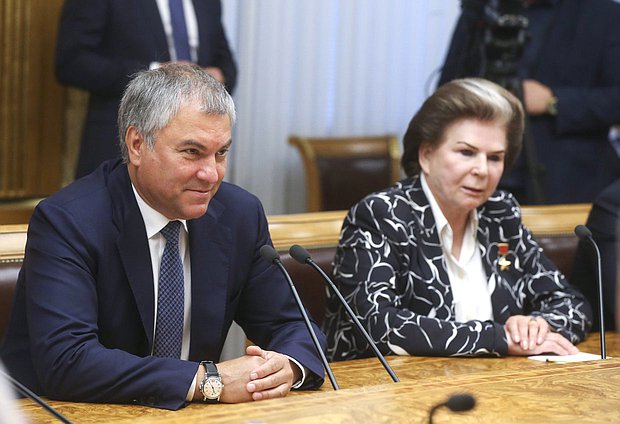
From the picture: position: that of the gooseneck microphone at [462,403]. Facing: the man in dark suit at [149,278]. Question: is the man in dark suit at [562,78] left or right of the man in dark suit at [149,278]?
right

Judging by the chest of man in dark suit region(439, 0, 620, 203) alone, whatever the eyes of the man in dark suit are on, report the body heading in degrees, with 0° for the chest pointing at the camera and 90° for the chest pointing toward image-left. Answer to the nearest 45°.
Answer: approximately 45°

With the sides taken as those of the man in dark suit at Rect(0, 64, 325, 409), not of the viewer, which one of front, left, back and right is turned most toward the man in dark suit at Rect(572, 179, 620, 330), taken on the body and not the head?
left

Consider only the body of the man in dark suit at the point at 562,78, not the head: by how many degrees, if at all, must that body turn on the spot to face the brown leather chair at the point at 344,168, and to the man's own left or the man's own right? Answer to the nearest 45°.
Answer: approximately 45° to the man's own right

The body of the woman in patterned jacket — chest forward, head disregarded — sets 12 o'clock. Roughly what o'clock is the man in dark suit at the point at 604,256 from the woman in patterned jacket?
The man in dark suit is roughly at 9 o'clock from the woman in patterned jacket.

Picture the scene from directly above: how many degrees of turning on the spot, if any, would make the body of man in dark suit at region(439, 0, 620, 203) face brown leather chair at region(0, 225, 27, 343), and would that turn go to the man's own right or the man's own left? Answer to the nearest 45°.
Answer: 0° — they already face it
